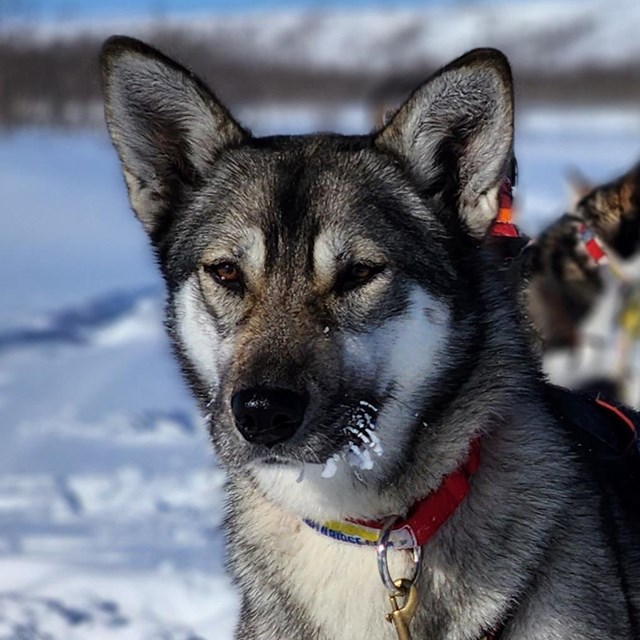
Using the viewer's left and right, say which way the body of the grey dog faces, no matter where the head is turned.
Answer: facing the viewer and to the left of the viewer
